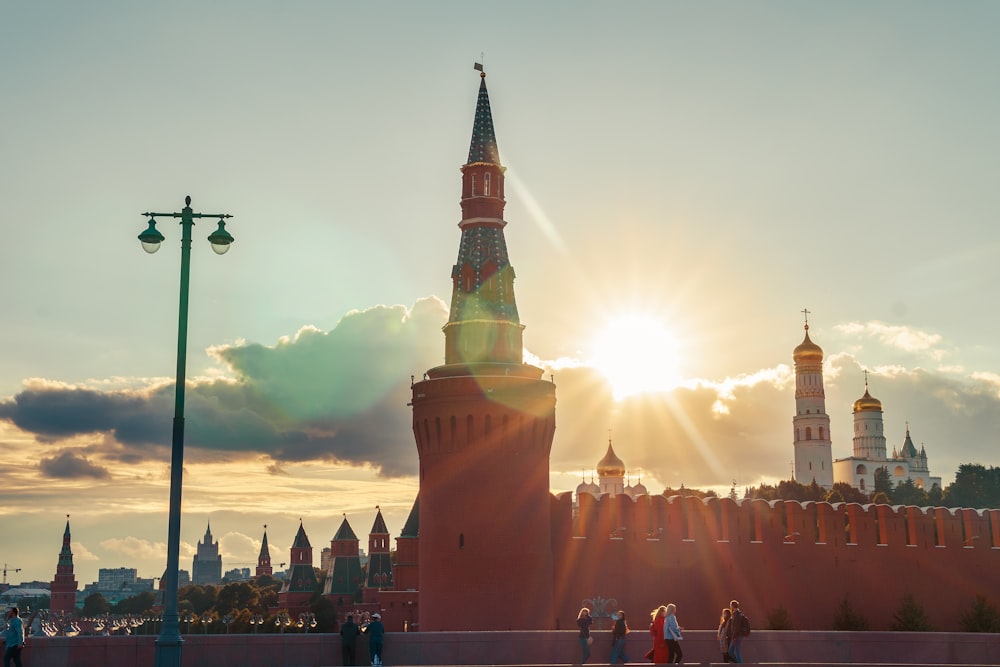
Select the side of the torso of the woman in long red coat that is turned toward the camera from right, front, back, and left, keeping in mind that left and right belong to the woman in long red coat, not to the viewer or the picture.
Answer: right

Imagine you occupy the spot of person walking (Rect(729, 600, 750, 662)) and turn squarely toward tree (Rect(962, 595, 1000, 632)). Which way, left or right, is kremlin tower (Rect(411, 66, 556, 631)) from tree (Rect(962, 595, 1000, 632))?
left

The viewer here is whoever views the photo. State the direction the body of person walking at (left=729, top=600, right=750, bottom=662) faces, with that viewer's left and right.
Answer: facing to the left of the viewer

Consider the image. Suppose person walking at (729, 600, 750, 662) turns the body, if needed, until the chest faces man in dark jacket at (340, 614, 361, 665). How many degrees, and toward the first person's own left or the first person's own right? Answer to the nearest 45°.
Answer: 0° — they already face them

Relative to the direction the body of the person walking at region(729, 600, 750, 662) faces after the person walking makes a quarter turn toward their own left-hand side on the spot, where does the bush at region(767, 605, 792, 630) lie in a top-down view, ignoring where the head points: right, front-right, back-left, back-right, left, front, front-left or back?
back
